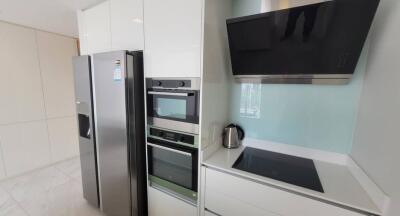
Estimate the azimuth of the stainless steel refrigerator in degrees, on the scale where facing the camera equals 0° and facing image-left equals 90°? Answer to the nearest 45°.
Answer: approximately 45°

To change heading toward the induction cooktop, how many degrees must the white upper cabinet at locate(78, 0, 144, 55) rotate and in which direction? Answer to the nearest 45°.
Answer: approximately 90° to its left

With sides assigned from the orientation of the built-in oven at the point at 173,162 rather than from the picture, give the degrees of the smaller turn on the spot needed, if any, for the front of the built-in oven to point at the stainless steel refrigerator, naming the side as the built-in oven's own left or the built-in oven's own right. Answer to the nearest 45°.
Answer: approximately 90° to the built-in oven's own right
